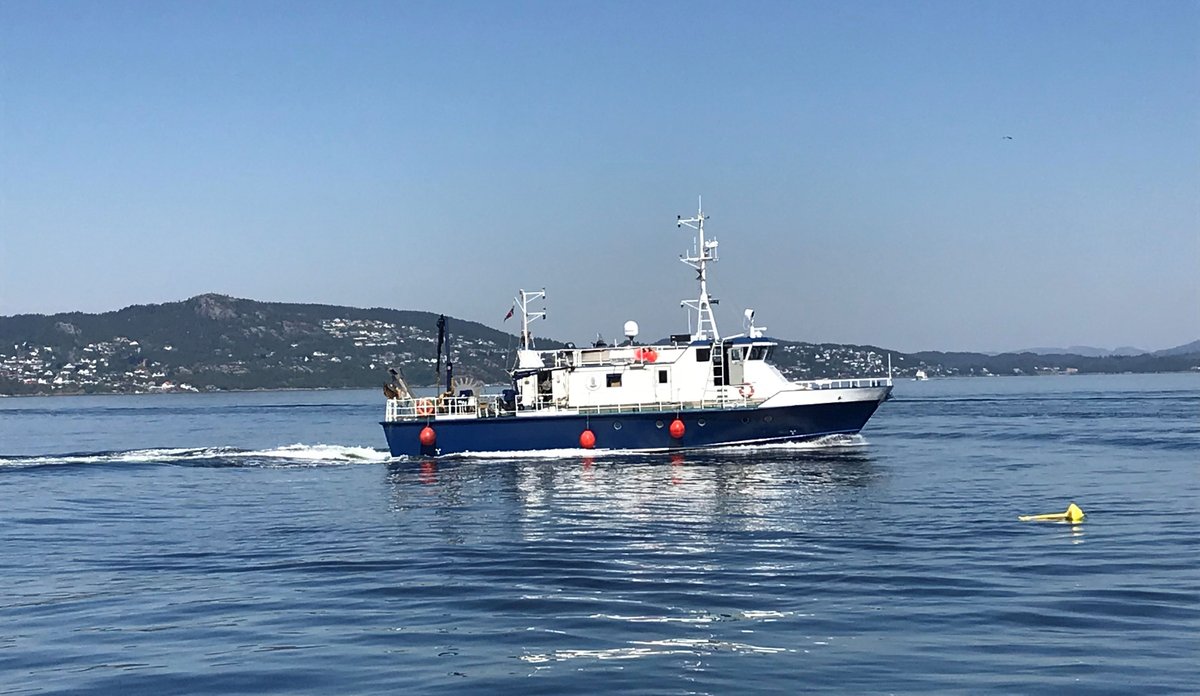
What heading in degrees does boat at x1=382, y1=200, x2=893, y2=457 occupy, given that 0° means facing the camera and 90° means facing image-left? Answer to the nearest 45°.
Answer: approximately 270°

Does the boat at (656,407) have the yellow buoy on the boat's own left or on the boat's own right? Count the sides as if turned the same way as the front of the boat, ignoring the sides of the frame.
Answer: on the boat's own right
